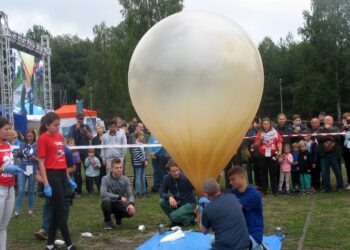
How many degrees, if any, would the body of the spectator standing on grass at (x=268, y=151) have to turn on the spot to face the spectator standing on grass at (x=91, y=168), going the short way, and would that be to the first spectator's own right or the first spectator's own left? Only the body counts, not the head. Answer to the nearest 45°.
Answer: approximately 90° to the first spectator's own right

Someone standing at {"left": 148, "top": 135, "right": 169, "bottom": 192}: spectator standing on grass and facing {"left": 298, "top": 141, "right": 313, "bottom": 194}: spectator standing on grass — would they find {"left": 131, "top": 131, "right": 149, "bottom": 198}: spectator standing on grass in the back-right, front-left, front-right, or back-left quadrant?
back-right

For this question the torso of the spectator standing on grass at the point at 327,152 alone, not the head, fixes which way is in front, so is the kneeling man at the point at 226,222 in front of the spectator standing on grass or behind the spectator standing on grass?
in front

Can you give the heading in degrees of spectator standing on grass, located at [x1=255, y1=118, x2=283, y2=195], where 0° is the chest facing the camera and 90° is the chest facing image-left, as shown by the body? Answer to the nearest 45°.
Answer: approximately 0°

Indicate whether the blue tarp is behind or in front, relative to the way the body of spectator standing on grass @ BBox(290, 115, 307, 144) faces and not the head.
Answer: in front

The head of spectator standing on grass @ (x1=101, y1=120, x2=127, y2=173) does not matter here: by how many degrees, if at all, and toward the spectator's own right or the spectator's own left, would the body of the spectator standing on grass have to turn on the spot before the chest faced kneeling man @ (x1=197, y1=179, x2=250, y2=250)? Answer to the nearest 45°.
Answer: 0° — they already face them
